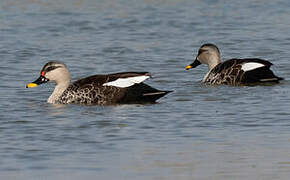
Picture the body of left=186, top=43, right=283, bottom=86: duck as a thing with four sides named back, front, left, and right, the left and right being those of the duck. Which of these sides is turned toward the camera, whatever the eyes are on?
left

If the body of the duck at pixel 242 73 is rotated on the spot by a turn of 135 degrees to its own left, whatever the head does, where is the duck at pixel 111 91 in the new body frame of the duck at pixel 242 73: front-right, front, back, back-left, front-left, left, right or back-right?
right

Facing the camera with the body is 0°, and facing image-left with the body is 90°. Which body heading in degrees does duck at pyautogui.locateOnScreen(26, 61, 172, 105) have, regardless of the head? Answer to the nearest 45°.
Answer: approximately 90°
